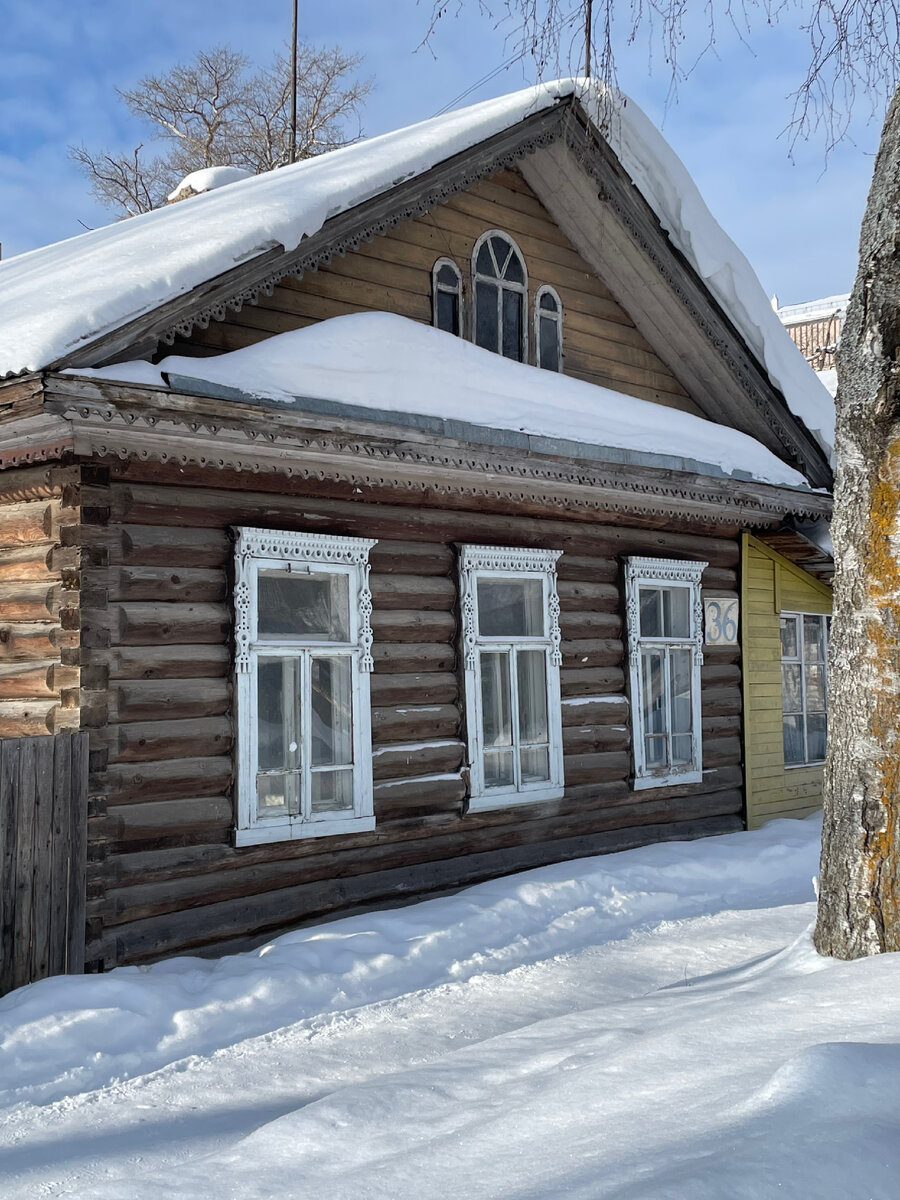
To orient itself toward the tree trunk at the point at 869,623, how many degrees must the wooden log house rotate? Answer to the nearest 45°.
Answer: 0° — it already faces it

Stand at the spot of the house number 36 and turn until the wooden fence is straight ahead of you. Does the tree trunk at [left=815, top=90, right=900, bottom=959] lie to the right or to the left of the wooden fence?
left

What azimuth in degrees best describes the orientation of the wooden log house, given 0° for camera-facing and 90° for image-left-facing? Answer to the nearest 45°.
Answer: approximately 315°

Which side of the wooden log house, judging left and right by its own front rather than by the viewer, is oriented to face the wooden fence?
right
